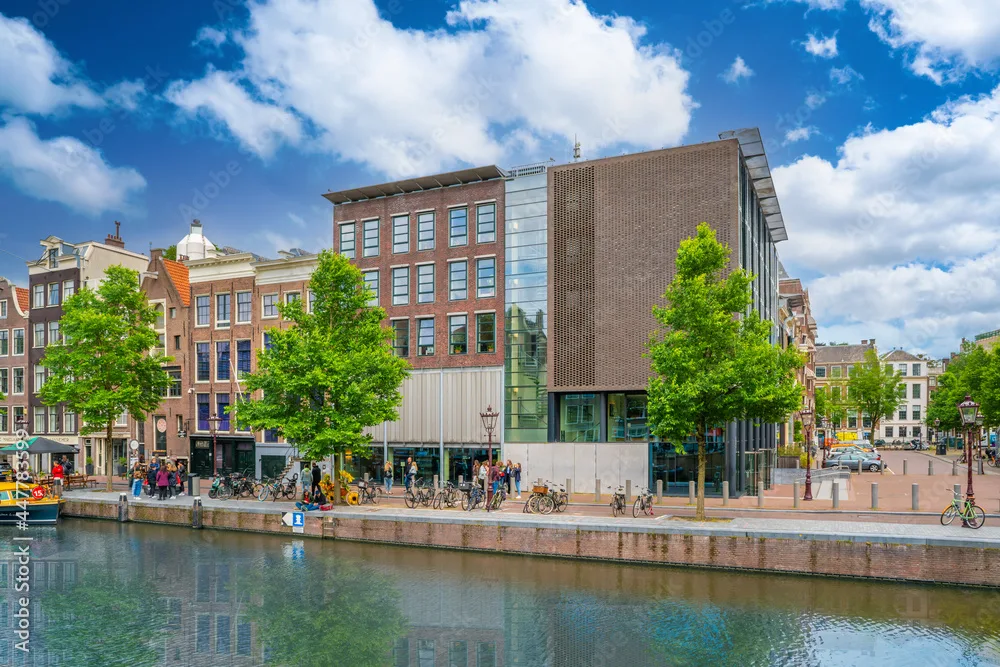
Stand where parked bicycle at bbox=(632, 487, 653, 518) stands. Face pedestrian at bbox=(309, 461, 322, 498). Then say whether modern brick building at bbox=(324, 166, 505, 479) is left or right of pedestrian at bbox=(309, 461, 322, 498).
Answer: right

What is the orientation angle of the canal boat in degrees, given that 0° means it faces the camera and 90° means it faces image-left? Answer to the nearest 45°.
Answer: approximately 270°

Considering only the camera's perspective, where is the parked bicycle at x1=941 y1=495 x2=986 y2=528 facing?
facing to the left of the viewer

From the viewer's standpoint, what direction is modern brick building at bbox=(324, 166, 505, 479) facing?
toward the camera

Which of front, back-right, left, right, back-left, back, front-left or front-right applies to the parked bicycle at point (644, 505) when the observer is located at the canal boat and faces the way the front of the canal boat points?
front-right

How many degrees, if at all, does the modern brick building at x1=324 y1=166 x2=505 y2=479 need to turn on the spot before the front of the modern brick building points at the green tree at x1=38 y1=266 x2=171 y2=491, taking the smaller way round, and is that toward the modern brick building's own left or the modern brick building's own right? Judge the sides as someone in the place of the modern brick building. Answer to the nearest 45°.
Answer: approximately 90° to the modern brick building's own right

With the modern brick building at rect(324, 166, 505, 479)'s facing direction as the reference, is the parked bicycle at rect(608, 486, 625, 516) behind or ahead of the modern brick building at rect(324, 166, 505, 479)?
ahead

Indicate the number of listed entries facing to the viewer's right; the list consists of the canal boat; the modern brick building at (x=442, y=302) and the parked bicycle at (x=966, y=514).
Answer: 1
